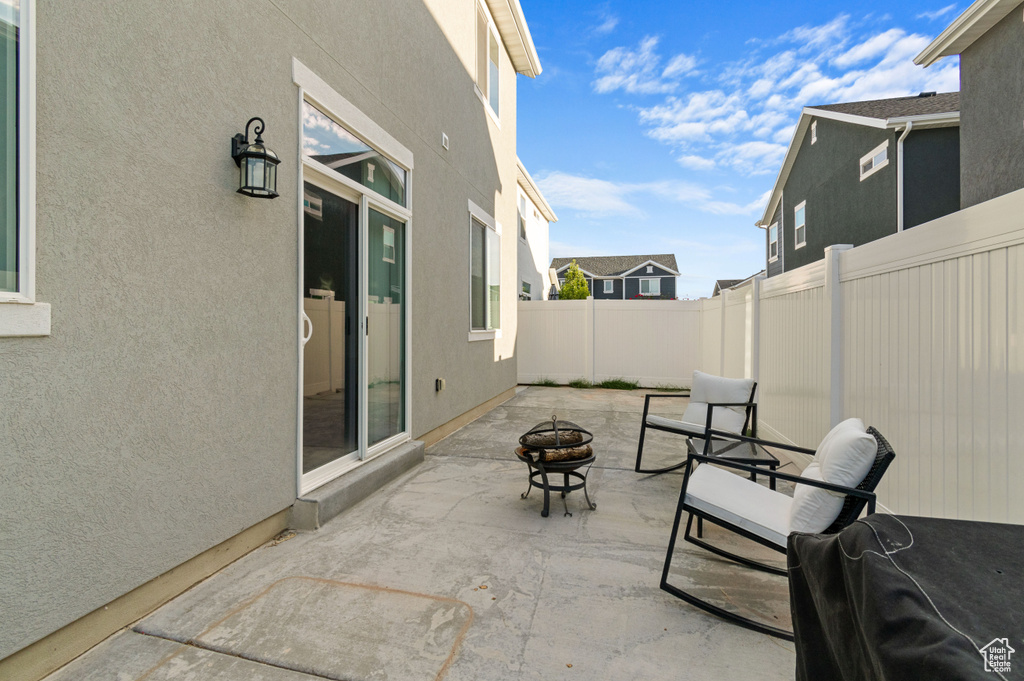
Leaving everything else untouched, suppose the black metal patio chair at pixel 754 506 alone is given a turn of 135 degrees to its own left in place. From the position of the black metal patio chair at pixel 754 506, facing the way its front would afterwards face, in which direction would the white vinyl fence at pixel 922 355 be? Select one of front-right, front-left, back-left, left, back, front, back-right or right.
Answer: left

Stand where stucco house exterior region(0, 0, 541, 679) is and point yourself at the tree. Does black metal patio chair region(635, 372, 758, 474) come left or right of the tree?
right

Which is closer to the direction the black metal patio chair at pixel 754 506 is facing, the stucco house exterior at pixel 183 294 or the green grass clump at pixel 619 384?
the stucco house exterior

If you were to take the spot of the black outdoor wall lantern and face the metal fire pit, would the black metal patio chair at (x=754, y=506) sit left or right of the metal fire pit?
right

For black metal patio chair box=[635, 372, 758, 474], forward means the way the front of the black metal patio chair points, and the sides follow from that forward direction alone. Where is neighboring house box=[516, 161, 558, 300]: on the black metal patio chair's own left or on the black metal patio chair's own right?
on the black metal patio chair's own right

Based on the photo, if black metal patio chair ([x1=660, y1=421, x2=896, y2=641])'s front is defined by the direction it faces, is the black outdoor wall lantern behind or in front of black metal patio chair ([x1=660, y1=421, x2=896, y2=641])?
in front

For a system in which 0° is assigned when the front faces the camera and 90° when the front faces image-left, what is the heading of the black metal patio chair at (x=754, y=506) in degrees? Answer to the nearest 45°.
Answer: approximately 90°

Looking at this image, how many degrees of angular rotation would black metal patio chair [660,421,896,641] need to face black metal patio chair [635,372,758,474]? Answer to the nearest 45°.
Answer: approximately 90° to its right

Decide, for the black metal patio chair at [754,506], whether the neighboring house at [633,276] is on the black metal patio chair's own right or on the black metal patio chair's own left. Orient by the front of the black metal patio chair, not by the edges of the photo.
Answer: on the black metal patio chair's own right

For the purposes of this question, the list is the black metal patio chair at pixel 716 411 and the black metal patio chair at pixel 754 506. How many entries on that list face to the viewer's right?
0

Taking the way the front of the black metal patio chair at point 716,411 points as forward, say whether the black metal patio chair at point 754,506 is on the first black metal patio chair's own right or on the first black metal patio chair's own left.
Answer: on the first black metal patio chair's own left

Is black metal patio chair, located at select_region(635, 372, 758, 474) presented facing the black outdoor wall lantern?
yes

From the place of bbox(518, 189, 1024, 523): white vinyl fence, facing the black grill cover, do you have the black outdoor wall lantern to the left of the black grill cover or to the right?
right

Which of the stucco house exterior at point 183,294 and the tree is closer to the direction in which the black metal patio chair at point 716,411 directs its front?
the stucco house exterior

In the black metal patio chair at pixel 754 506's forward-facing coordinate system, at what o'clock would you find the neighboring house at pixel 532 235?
The neighboring house is roughly at 2 o'clock from the black metal patio chair.

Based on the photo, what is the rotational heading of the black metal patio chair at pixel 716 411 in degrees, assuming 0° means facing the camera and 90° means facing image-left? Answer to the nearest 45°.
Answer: approximately 45°
